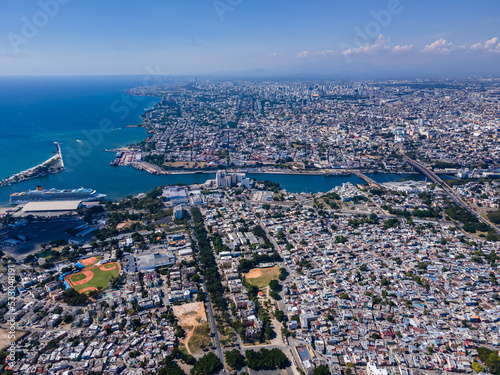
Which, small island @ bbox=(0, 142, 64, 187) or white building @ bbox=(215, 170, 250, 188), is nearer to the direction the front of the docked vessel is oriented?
the white building

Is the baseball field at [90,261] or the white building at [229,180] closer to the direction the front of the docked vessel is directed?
the white building

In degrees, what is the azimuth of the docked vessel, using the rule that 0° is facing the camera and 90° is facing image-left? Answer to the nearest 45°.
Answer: approximately 270°

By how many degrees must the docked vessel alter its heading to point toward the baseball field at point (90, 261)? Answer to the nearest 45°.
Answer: approximately 90° to its right

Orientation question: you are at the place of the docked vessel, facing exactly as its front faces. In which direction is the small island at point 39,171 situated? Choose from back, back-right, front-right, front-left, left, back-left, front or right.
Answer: left

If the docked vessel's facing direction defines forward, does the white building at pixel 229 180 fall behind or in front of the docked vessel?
in front

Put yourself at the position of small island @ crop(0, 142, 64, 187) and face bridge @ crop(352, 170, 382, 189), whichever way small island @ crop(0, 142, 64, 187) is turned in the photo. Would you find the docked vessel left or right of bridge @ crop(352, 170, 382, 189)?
right

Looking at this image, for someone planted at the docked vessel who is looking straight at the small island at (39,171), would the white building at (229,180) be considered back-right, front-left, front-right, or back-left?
back-right

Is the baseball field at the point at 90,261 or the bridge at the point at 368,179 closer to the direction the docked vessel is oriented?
the bridge
